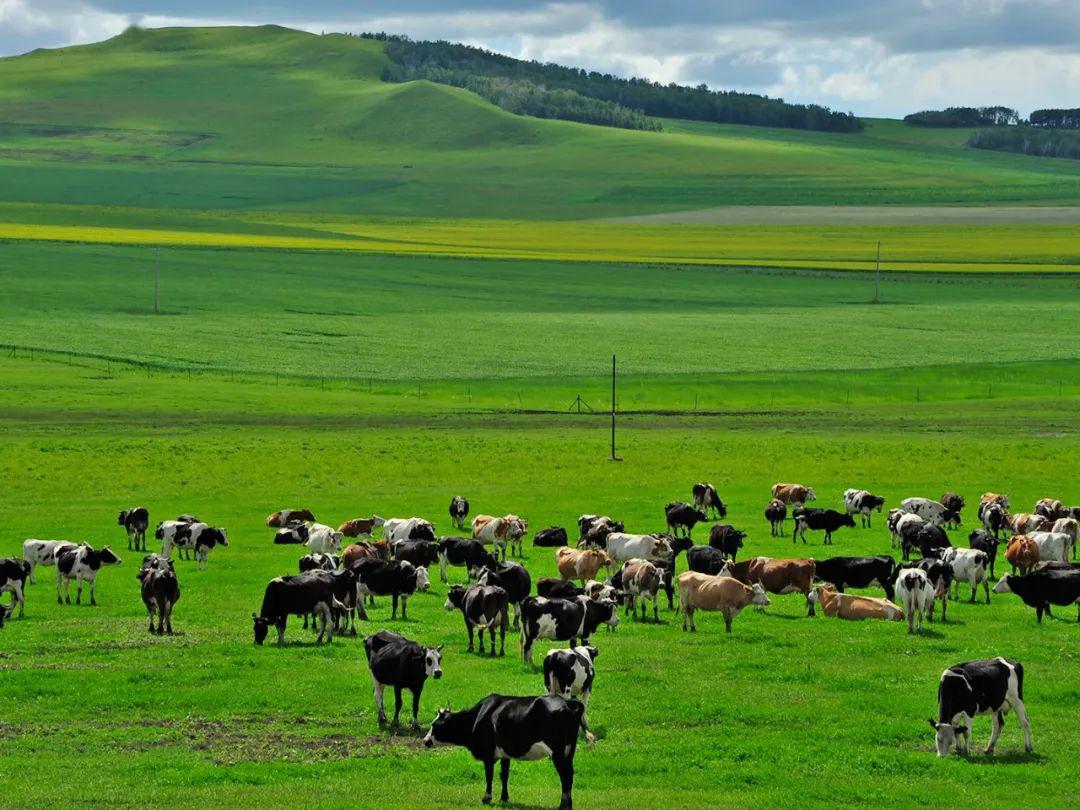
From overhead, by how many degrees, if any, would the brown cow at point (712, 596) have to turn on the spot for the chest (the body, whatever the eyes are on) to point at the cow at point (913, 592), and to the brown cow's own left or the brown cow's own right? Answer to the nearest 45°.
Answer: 0° — it already faces it

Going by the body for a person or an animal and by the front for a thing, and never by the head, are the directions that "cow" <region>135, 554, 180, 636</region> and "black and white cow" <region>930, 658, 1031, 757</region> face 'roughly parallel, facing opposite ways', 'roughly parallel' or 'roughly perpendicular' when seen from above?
roughly perpendicular

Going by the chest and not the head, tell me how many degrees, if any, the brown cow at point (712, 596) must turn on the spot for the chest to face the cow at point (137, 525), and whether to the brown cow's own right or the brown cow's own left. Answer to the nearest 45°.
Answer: approximately 135° to the brown cow's own left

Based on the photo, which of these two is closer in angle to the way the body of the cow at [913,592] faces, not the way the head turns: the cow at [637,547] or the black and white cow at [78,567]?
the cow

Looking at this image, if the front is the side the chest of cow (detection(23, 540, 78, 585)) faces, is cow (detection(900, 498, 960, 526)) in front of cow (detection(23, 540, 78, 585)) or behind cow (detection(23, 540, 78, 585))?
in front

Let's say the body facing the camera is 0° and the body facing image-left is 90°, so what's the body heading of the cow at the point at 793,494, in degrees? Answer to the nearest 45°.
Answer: approximately 270°

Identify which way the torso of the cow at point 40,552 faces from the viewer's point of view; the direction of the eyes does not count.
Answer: to the viewer's right

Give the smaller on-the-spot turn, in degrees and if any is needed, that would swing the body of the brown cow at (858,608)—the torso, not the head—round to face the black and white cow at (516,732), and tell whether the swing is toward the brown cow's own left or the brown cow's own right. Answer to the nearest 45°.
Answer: approximately 90° to the brown cow's own left

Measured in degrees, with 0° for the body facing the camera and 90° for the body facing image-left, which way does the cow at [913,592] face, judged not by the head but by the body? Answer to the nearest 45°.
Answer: approximately 180°

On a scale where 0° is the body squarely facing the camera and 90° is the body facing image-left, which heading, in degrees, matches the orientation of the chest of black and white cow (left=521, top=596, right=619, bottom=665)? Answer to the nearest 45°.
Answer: approximately 270°
